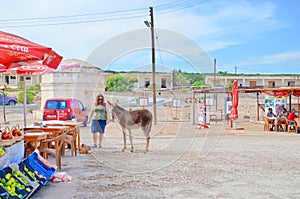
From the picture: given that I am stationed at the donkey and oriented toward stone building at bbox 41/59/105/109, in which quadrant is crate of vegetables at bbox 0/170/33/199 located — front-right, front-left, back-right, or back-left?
back-left

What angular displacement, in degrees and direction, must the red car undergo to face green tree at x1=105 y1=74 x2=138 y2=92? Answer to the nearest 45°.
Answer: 0° — it already faces it

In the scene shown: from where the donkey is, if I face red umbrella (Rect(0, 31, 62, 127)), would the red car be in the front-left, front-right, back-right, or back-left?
back-right
